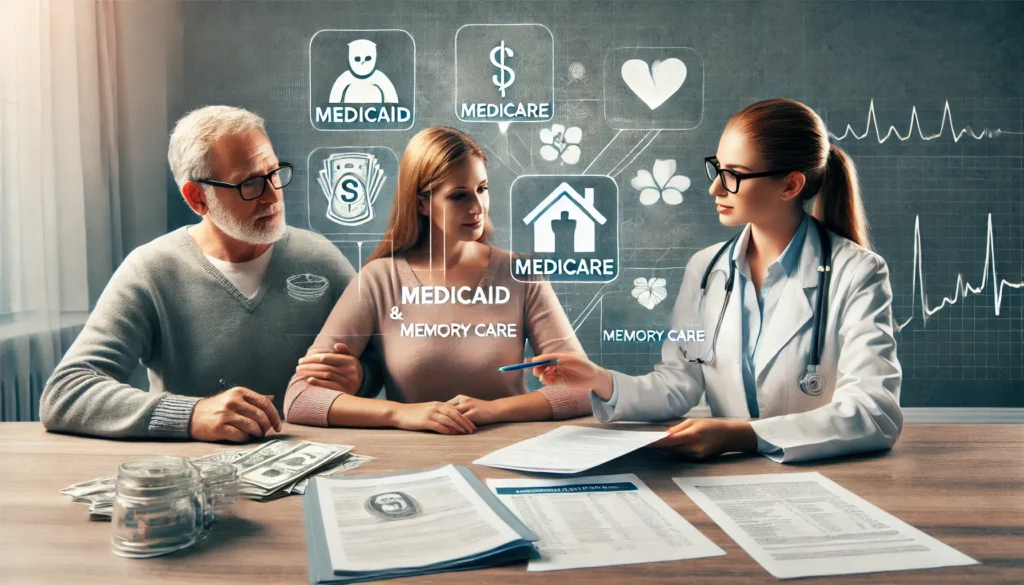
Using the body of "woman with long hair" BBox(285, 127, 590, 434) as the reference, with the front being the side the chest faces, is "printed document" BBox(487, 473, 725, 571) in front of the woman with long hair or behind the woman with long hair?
in front

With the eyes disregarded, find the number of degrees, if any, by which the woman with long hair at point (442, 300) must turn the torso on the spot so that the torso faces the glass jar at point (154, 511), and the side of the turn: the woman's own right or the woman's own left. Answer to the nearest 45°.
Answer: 0° — they already face it

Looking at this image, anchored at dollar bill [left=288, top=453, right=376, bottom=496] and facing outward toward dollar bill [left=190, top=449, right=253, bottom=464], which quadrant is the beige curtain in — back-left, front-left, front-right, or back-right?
front-right

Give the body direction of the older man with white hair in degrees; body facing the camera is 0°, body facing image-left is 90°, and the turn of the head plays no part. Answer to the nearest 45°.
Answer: approximately 315°

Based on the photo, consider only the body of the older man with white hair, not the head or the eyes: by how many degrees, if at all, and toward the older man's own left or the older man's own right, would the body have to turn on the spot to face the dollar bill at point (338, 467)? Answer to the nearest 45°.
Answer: approximately 45° to the older man's own right

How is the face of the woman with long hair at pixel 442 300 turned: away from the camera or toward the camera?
toward the camera

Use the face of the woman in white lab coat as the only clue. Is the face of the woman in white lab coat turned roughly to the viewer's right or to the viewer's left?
to the viewer's left

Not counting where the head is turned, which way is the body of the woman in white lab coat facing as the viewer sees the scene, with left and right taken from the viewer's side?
facing the viewer and to the left of the viewer

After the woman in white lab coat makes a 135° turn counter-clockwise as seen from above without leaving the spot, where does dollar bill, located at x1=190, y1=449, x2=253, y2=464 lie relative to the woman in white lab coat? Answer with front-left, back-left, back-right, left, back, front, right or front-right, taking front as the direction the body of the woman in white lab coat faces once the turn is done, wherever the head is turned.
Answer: back-right

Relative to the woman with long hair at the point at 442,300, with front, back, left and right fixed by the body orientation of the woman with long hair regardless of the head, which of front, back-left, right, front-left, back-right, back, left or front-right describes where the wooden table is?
front

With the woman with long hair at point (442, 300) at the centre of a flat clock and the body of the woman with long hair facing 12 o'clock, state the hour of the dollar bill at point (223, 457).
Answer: The dollar bill is roughly at 1 o'clock from the woman with long hair.

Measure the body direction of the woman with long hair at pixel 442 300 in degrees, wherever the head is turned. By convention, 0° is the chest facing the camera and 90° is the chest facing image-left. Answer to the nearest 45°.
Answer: approximately 0°

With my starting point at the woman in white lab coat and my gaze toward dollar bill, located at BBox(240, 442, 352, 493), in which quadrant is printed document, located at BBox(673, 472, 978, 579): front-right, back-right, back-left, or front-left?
front-left

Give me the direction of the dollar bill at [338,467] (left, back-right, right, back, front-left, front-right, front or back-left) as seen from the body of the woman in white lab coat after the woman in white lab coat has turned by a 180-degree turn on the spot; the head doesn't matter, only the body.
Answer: back

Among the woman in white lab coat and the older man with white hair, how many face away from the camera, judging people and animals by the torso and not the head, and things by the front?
0

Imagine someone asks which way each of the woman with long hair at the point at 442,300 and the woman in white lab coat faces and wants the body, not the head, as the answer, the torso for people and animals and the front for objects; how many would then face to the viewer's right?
0

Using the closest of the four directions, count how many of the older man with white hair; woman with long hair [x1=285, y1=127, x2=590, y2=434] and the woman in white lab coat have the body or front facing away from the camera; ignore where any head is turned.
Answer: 0

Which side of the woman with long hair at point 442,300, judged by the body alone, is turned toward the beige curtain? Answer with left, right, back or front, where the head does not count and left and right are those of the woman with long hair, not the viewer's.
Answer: right
